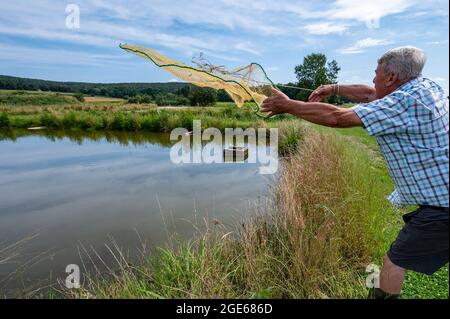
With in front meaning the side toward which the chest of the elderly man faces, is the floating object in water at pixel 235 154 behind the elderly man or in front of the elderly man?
in front

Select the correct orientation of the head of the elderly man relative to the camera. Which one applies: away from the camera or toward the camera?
away from the camera

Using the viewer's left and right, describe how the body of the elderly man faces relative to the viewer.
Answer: facing away from the viewer and to the left of the viewer
